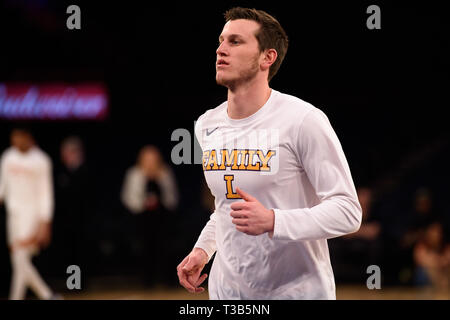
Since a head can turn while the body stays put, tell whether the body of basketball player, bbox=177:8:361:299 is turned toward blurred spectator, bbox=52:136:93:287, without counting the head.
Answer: no

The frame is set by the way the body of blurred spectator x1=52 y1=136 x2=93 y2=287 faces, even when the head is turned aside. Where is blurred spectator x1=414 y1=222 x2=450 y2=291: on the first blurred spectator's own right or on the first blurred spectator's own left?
on the first blurred spectator's own left

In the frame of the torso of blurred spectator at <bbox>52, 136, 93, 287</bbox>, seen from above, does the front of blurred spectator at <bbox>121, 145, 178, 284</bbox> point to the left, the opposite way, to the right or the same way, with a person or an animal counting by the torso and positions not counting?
the same way

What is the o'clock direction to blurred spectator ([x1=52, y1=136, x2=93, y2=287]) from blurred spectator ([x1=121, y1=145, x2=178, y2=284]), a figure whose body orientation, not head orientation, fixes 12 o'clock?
blurred spectator ([x1=52, y1=136, x2=93, y2=287]) is roughly at 3 o'clock from blurred spectator ([x1=121, y1=145, x2=178, y2=284]).

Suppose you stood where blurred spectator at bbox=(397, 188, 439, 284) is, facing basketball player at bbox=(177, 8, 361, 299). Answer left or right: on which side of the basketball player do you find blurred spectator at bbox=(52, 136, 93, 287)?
right

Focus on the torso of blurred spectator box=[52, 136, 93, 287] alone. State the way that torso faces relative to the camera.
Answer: toward the camera

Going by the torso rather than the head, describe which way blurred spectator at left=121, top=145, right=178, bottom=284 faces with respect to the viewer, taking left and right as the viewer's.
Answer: facing the viewer

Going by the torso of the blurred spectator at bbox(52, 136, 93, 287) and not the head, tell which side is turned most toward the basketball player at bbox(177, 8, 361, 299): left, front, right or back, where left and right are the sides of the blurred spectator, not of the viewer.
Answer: front

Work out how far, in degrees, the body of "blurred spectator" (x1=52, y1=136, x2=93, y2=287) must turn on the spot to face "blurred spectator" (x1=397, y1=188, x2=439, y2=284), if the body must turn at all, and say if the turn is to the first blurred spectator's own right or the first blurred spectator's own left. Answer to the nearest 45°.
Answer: approximately 90° to the first blurred spectator's own left

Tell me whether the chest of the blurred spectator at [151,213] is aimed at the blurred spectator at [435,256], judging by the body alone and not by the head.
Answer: no

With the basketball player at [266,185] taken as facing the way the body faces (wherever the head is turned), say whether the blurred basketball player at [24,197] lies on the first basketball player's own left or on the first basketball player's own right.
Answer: on the first basketball player's own right

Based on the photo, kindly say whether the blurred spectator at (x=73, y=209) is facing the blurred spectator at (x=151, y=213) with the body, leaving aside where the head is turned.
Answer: no

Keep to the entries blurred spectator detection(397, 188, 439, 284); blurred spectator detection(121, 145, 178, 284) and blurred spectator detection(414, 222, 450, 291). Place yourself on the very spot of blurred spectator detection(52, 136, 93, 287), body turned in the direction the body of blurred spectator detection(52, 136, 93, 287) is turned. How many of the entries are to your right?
0

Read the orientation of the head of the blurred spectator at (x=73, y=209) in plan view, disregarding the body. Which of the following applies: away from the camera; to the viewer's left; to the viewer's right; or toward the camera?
toward the camera
